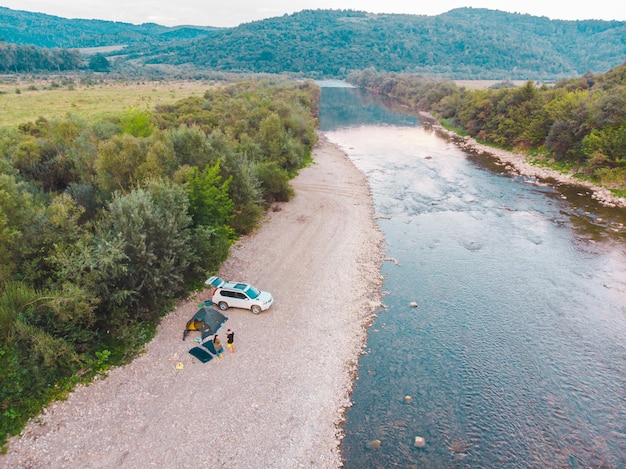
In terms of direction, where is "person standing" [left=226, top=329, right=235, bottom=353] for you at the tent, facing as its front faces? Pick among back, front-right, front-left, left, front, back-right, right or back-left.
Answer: left

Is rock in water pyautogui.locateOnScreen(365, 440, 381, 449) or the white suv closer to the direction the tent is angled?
the rock in water

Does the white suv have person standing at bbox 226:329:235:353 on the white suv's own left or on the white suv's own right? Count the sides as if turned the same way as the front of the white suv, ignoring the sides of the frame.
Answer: on the white suv's own right

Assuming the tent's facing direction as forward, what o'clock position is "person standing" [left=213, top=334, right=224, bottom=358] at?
The person standing is roughly at 10 o'clock from the tent.

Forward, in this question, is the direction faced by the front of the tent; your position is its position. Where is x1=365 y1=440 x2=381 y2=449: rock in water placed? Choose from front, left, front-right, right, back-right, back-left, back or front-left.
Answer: left

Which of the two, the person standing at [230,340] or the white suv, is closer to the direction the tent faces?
the person standing

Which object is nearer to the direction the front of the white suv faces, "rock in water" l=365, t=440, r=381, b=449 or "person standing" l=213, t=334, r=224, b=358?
the rock in water

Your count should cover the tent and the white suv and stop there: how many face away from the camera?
0

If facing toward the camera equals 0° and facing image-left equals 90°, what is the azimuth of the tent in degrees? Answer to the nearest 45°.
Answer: approximately 45°

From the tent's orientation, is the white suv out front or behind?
behind

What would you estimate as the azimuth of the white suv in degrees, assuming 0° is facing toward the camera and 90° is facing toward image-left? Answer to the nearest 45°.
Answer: approximately 315°

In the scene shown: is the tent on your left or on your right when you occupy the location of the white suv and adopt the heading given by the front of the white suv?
on your right
